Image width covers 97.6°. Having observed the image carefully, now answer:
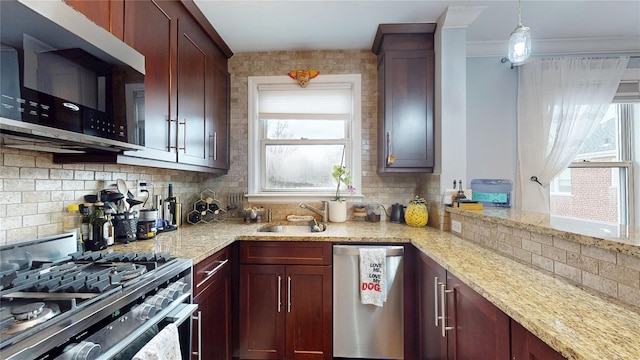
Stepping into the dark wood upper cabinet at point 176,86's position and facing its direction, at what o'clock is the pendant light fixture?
The pendant light fixture is roughly at 12 o'clock from the dark wood upper cabinet.

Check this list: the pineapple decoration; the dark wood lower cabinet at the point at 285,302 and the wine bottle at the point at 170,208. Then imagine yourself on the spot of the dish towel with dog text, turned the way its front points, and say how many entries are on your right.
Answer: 2

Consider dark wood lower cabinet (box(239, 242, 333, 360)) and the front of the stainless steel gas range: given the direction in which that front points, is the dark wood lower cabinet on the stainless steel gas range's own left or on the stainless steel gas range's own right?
on the stainless steel gas range's own left

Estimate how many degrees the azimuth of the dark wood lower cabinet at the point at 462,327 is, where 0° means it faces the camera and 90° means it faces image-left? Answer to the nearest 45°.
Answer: approximately 45°

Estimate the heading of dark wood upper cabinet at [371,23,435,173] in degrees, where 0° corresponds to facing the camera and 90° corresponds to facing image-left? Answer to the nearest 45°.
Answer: approximately 0°

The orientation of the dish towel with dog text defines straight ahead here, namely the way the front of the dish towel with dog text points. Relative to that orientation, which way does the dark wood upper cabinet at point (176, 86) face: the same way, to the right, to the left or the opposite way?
to the left

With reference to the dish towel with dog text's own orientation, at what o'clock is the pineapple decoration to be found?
The pineapple decoration is roughly at 7 o'clock from the dish towel with dog text.
